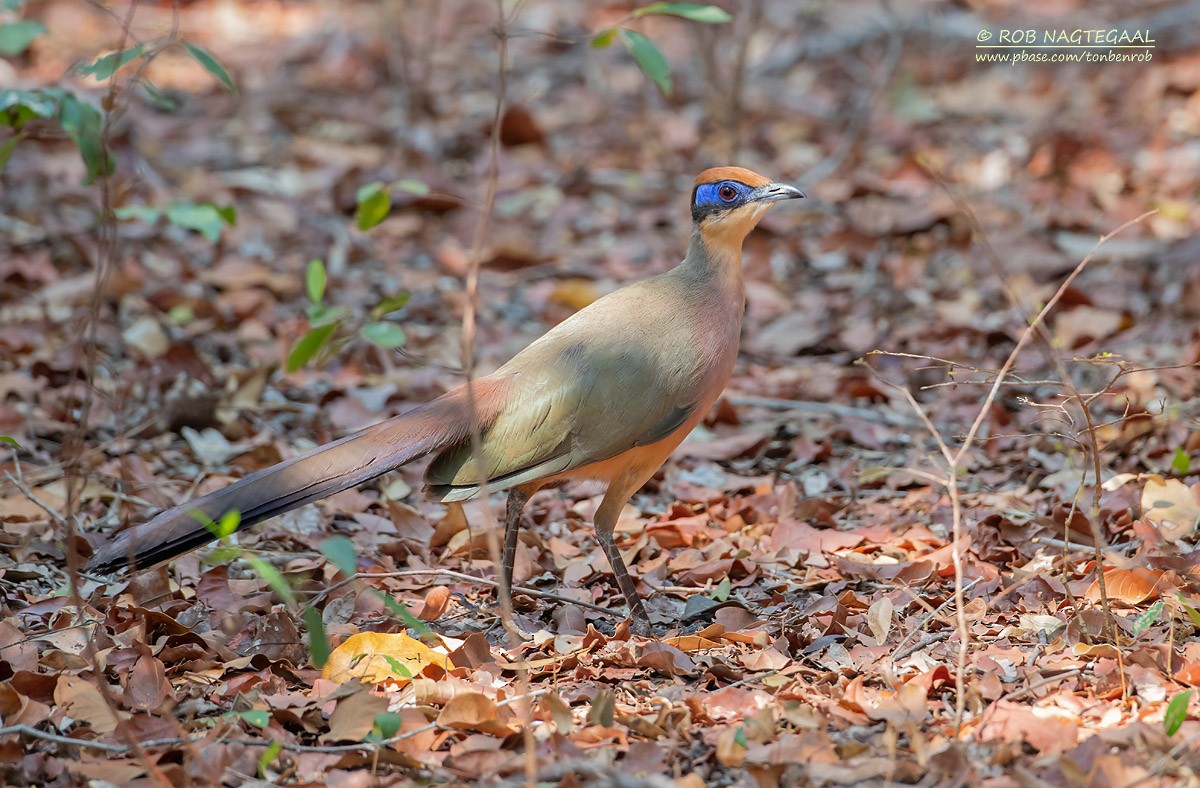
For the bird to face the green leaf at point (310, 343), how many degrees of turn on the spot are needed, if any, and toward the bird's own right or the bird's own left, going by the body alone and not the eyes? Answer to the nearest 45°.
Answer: approximately 135° to the bird's own left

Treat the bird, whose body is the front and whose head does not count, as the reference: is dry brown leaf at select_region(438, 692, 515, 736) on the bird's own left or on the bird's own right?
on the bird's own right

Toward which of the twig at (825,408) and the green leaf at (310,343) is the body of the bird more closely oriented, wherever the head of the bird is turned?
the twig

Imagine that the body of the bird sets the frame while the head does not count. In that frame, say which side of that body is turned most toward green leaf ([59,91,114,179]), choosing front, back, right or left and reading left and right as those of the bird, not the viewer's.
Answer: back

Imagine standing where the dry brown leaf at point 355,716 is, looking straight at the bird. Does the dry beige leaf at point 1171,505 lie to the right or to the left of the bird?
right

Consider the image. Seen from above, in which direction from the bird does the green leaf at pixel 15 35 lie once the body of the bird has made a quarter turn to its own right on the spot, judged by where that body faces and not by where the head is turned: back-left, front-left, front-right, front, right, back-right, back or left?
right

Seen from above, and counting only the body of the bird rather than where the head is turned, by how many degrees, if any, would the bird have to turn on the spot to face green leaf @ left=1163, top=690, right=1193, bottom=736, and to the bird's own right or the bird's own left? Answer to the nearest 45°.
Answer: approximately 45° to the bird's own right

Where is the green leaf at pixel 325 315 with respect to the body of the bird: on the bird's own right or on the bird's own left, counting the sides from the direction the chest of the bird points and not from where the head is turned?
on the bird's own left

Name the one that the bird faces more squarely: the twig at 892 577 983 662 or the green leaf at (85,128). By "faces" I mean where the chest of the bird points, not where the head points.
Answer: the twig

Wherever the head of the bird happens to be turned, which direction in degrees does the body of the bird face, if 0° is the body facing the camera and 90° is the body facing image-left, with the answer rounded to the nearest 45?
approximately 270°

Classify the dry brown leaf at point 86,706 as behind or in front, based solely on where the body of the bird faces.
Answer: behind
